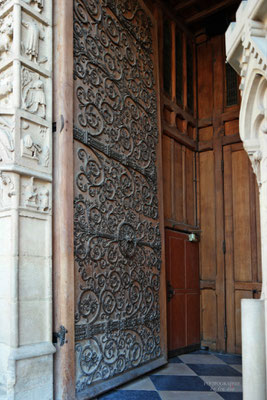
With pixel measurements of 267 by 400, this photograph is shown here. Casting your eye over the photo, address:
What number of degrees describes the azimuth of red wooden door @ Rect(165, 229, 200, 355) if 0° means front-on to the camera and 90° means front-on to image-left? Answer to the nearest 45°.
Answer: approximately 315°
